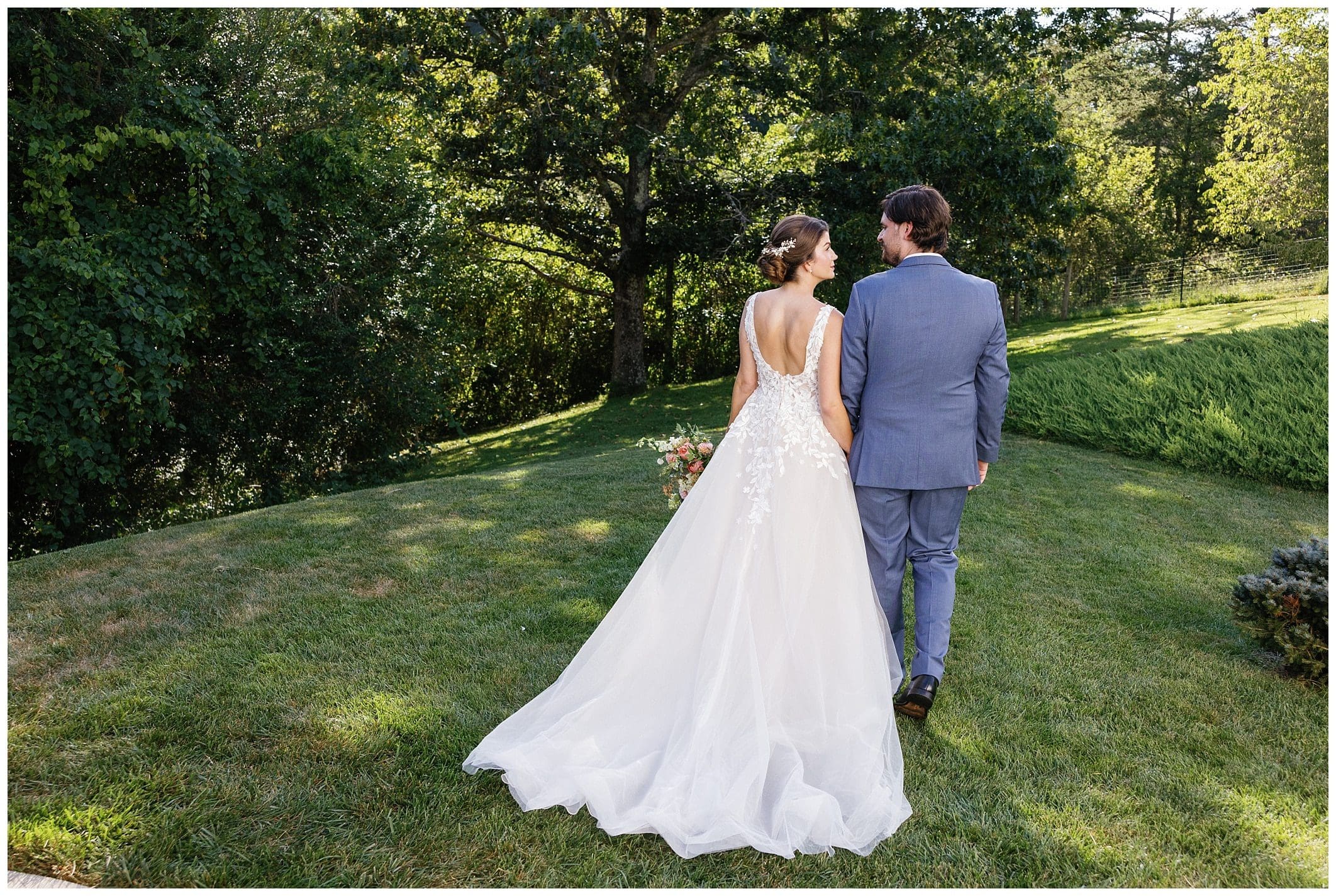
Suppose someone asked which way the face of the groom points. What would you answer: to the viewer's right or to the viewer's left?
to the viewer's left

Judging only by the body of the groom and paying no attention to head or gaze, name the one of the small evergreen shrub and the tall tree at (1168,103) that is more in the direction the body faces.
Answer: the tall tree

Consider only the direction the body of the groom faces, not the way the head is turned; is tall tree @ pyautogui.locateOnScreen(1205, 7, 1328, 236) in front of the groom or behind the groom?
in front

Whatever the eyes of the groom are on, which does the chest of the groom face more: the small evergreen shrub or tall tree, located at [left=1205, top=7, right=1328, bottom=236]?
the tall tree

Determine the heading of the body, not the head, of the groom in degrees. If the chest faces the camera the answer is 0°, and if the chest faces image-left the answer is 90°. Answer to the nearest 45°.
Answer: approximately 180°

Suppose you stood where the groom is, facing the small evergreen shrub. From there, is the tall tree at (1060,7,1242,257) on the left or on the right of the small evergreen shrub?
left

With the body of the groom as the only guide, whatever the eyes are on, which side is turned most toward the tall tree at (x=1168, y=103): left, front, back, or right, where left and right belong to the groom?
front

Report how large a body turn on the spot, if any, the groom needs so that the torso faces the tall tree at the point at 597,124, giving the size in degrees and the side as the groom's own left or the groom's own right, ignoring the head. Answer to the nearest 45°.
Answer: approximately 45° to the groom's own left

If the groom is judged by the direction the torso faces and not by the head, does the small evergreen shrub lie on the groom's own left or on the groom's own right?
on the groom's own right

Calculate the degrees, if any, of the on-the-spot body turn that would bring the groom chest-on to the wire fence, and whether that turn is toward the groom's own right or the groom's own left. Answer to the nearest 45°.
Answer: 0° — they already face it
